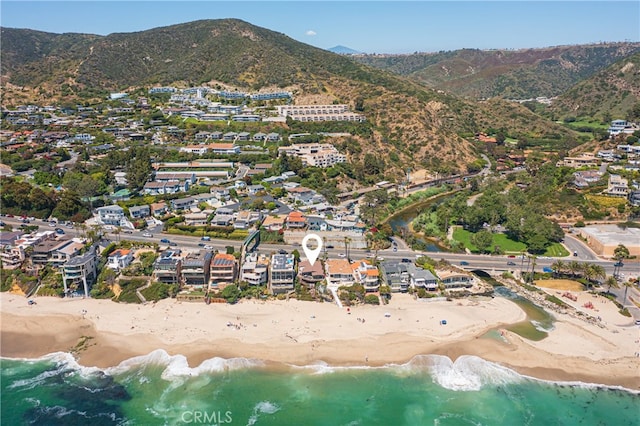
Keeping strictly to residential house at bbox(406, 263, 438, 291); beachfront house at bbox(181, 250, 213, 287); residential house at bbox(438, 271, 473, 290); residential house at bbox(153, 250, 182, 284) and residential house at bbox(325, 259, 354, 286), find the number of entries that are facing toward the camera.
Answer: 5

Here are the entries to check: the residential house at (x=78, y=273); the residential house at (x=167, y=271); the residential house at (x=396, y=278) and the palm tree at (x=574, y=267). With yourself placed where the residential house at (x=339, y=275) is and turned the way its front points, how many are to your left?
2

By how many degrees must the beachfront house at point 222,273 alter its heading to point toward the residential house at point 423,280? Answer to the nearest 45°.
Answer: approximately 90° to its left

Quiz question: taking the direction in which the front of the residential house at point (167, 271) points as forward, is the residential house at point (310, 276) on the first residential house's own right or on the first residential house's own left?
on the first residential house's own left

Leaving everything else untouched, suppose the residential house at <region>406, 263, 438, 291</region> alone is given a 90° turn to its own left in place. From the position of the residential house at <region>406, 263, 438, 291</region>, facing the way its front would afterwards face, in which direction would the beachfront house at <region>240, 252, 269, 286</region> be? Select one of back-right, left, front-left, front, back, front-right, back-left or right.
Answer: back

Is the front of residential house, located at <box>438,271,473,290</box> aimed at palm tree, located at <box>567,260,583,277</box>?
no

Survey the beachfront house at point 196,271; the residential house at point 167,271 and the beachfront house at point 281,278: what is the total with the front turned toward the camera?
3

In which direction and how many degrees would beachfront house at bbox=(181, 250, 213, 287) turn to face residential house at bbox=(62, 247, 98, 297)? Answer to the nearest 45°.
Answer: approximately 90° to its right

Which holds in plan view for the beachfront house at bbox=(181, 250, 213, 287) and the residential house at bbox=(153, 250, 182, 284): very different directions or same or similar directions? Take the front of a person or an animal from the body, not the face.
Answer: same or similar directions

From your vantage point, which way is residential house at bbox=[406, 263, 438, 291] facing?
toward the camera

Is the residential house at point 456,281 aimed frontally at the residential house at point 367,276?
no
